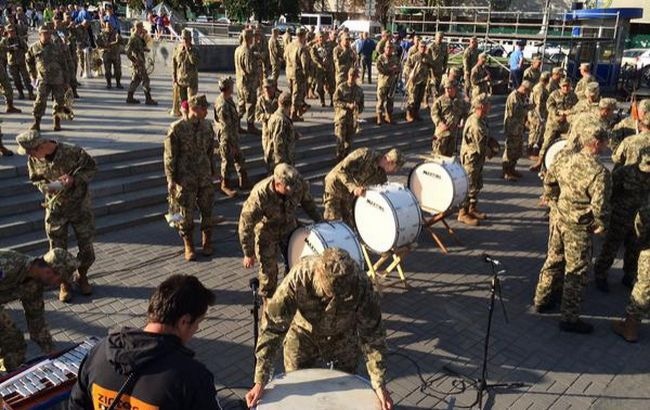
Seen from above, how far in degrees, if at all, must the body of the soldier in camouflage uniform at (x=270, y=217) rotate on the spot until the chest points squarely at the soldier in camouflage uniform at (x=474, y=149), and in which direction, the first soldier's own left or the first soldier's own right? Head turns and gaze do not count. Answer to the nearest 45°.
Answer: approximately 90° to the first soldier's own left

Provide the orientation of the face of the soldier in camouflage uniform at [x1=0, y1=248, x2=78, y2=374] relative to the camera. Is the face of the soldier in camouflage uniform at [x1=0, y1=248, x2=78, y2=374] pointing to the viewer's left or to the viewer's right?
to the viewer's right

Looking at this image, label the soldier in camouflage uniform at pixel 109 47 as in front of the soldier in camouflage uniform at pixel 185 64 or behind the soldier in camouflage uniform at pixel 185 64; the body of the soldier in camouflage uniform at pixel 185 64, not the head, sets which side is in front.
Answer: behind

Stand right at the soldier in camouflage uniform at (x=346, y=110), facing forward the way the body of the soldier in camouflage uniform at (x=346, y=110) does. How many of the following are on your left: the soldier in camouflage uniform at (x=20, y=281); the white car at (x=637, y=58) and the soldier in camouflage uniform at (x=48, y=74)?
1

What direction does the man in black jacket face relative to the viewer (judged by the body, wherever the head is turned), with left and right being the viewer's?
facing away from the viewer and to the right of the viewer

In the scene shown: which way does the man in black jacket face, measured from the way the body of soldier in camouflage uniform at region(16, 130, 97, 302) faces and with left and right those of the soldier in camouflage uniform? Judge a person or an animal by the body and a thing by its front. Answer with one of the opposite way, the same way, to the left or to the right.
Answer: the opposite way

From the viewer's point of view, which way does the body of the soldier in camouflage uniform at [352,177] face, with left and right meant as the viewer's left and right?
facing to the right of the viewer

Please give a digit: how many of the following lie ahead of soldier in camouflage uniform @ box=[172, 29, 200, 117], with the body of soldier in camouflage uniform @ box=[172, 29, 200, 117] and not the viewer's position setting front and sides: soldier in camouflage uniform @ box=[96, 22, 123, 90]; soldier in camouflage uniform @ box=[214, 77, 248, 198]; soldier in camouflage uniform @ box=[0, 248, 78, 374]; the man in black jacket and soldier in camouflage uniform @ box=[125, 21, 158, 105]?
3

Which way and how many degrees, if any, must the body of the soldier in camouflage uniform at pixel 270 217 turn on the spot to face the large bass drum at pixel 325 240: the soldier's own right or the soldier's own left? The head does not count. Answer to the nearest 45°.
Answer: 0° — they already face it
